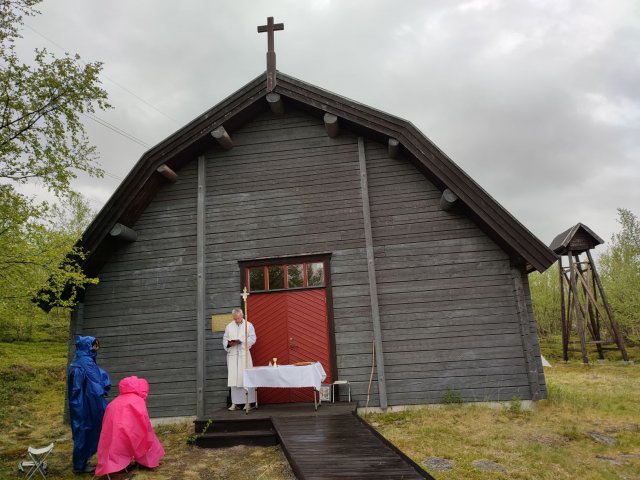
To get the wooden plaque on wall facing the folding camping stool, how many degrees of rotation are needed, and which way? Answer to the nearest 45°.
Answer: approximately 45° to its right

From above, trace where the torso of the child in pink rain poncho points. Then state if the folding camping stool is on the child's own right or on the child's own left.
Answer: on the child's own left

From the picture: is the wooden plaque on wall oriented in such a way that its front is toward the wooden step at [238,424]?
yes

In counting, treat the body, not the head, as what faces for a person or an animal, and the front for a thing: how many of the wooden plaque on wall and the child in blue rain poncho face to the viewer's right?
1

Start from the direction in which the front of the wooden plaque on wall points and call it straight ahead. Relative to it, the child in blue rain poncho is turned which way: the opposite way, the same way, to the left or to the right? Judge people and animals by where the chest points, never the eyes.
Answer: to the left

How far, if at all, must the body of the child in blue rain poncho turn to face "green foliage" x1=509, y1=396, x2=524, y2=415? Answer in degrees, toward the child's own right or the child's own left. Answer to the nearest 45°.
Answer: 0° — they already face it

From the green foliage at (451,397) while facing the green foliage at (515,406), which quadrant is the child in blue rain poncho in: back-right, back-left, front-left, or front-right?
back-right

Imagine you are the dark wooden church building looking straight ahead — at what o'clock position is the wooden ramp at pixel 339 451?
The wooden ramp is roughly at 12 o'clock from the dark wooden church building.

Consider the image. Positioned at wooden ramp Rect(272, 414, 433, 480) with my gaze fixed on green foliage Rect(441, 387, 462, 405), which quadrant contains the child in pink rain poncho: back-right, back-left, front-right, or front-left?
back-left

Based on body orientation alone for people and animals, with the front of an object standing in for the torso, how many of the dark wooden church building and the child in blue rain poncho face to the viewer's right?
1

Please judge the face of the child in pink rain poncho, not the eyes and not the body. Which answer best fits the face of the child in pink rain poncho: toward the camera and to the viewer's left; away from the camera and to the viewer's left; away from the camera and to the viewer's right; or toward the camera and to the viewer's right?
away from the camera and to the viewer's right

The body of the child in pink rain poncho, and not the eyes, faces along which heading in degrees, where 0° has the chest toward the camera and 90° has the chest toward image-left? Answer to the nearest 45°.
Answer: approximately 225°

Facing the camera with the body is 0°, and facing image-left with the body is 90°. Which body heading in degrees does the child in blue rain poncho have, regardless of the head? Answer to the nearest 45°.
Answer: approximately 270°

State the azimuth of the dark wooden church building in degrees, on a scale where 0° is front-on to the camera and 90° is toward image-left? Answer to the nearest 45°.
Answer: approximately 0°
